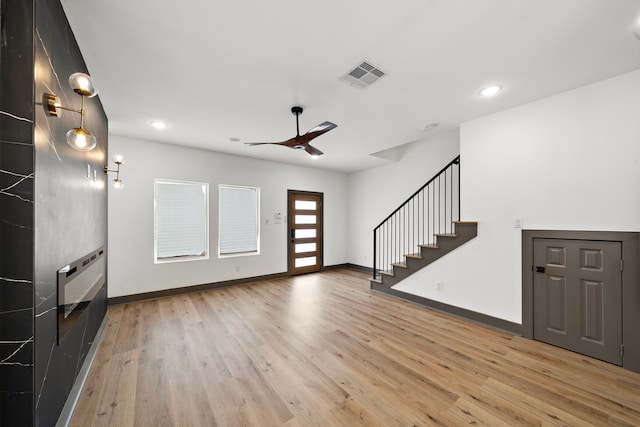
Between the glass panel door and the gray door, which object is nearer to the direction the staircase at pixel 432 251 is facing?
the glass panel door

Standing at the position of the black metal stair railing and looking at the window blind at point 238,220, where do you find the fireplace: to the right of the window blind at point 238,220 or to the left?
left

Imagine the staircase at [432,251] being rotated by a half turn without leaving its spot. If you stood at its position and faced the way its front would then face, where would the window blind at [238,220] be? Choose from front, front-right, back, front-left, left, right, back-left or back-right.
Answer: back-right

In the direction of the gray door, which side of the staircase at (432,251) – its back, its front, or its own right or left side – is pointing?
back

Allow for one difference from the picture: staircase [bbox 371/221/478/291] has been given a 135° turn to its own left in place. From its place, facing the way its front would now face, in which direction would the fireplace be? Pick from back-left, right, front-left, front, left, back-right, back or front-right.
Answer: front-right

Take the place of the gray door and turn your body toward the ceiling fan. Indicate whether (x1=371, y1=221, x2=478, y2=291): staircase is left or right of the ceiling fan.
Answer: right

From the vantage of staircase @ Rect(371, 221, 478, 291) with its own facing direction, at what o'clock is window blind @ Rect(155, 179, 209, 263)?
The window blind is roughly at 10 o'clock from the staircase.

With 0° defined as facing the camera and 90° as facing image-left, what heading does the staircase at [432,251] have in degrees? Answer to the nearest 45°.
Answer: approximately 135°

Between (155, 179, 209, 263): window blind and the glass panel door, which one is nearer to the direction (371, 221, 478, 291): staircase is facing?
the glass panel door

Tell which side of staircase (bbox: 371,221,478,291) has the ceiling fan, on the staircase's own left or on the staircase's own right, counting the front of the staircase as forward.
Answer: on the staircase's own left
